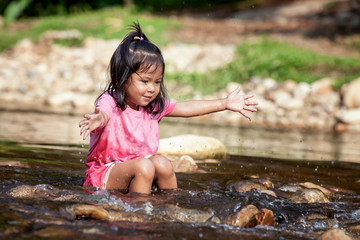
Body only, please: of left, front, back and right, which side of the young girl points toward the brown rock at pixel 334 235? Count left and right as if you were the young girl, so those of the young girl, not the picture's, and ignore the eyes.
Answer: front

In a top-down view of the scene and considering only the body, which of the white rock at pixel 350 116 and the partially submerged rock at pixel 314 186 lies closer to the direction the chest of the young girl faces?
the partially submerged rock

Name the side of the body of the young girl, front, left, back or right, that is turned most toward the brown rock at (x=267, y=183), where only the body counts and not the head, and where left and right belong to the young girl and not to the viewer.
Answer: left

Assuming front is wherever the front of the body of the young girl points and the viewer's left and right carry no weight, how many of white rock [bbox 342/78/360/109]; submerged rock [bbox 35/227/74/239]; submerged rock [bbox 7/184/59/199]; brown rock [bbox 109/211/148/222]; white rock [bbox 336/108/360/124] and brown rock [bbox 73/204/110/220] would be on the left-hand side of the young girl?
2

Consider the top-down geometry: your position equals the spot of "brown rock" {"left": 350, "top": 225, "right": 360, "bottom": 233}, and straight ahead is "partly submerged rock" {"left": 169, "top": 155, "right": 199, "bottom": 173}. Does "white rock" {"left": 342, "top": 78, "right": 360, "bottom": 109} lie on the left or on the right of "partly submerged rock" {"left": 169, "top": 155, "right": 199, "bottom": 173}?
right

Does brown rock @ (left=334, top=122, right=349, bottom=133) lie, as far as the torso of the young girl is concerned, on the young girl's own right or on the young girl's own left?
on the young girl's own left

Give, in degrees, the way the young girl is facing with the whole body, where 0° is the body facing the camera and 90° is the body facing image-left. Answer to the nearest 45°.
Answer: approximately 315°

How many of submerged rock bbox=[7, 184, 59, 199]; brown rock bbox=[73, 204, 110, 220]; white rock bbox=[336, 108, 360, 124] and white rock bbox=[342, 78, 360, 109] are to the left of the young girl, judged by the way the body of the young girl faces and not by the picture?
2

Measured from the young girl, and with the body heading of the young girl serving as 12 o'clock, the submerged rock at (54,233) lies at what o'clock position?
The submerged rock is roughly at 2 o'clock from the young girl.

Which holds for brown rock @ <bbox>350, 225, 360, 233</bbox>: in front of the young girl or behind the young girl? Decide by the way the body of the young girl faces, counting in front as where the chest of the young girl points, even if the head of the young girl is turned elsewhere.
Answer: in front

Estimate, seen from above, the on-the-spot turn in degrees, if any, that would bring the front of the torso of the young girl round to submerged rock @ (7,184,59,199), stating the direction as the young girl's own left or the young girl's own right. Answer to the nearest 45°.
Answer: approximately 90° to the young girl's own right

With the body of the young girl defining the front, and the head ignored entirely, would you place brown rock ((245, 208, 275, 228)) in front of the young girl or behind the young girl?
in front

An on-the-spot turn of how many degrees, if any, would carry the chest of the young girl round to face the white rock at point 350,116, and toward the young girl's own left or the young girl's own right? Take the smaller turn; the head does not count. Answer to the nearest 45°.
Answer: approximately 90° to the young girl's own left

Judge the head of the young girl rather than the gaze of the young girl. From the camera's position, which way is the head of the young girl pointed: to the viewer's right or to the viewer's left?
to the viewer's right

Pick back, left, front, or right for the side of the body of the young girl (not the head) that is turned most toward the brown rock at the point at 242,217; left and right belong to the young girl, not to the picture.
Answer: front

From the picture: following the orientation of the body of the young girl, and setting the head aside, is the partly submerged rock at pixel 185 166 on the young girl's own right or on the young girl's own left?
on the young girl's own left
